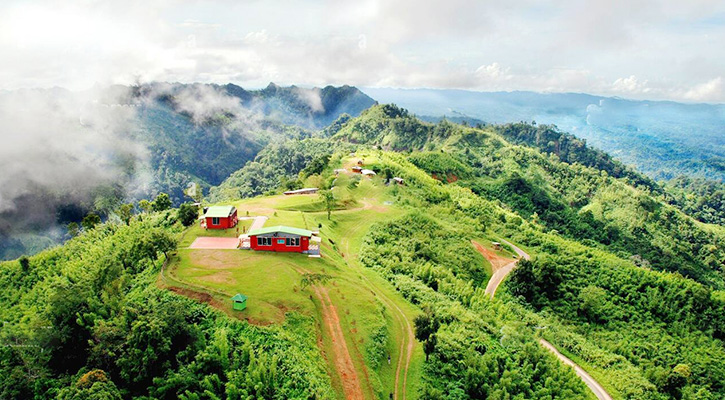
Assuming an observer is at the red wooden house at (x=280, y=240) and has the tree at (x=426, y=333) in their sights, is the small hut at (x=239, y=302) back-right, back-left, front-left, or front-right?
front-right

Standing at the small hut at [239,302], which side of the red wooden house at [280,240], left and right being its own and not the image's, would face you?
front

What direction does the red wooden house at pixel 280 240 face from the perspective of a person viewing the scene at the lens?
facing the viewer

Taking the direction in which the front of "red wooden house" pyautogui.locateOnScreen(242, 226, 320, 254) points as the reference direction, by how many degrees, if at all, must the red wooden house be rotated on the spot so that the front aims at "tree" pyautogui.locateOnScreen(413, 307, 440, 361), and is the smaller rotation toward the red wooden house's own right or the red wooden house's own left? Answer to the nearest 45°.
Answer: approximately 45° to the red wooden house's own left
